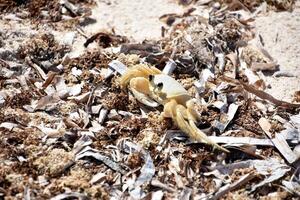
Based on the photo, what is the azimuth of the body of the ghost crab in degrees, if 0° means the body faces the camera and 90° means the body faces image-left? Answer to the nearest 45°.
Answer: approximately 45°
